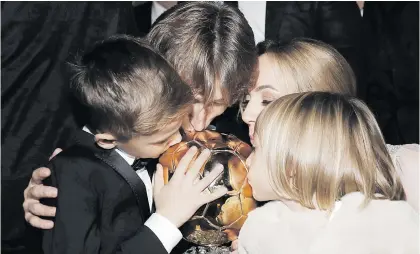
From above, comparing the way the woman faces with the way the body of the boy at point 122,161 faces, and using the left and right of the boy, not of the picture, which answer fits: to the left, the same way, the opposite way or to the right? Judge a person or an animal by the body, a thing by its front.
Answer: the opposite way

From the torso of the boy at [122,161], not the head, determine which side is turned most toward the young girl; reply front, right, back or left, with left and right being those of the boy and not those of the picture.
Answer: front

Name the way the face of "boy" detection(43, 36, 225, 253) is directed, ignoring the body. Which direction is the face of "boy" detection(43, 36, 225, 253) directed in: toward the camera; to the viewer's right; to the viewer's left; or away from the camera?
to the viewer's right

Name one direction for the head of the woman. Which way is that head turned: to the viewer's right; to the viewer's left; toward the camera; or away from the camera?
to the viewer's left

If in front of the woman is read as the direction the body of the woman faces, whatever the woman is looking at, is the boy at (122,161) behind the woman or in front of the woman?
in front

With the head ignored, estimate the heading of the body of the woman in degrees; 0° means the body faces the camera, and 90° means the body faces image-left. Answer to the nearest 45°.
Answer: approximately 45°

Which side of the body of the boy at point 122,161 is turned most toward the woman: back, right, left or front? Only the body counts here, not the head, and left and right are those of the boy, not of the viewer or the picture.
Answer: front

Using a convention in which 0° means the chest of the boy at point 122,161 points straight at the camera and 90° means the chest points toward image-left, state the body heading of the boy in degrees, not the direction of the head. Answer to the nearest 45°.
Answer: approximately 270°

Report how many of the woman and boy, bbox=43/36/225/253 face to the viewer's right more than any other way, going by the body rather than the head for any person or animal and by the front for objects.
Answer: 1
